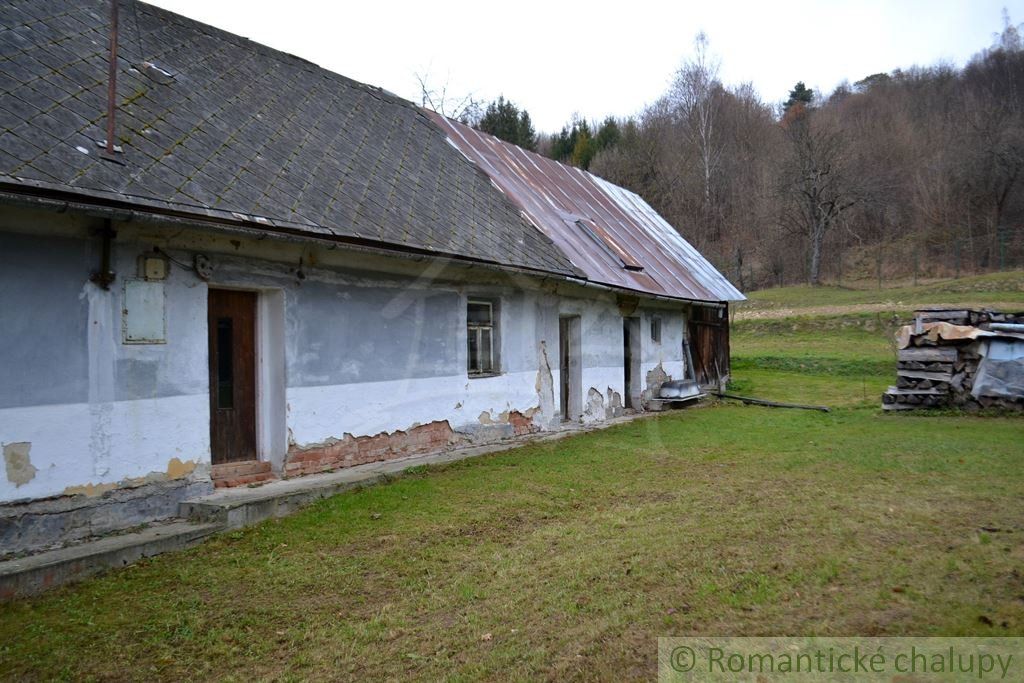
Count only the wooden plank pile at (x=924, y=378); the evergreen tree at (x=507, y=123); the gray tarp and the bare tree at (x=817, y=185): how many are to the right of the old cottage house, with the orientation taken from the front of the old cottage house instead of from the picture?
0

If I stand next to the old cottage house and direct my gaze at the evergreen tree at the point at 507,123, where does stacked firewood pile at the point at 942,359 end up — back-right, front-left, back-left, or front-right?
front-right

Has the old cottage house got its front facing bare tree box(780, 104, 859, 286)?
no

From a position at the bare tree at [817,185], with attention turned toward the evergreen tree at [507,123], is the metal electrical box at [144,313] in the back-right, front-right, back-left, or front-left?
front-left

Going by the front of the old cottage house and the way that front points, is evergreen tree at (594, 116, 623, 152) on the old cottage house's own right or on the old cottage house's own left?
on the old cottage house's own left

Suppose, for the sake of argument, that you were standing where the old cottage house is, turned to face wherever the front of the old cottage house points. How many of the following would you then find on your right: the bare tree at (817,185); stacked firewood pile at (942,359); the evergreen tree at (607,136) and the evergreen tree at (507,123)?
0

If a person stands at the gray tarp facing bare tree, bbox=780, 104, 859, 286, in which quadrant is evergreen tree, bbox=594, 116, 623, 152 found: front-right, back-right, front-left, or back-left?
front-left

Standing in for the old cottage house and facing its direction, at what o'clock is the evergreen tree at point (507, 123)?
The evergreen tree is roughly at 8 o'clock from the old cottage house.

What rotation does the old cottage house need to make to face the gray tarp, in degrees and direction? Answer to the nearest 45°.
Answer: approximately 45° to its left

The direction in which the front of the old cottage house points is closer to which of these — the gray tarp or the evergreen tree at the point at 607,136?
the gray tarp

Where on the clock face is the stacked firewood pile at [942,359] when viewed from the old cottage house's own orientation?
The stacked firewood pile is roughly at 10 o'clock from the old cottage house.

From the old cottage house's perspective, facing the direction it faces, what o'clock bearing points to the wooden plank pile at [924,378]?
The wooden plank pile is roughly at 10 o'clock from the old cottage house.

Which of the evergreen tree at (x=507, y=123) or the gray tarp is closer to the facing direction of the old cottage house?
the gray tarp

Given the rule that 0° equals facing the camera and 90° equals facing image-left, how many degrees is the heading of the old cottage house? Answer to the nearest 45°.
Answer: approximately 315°
